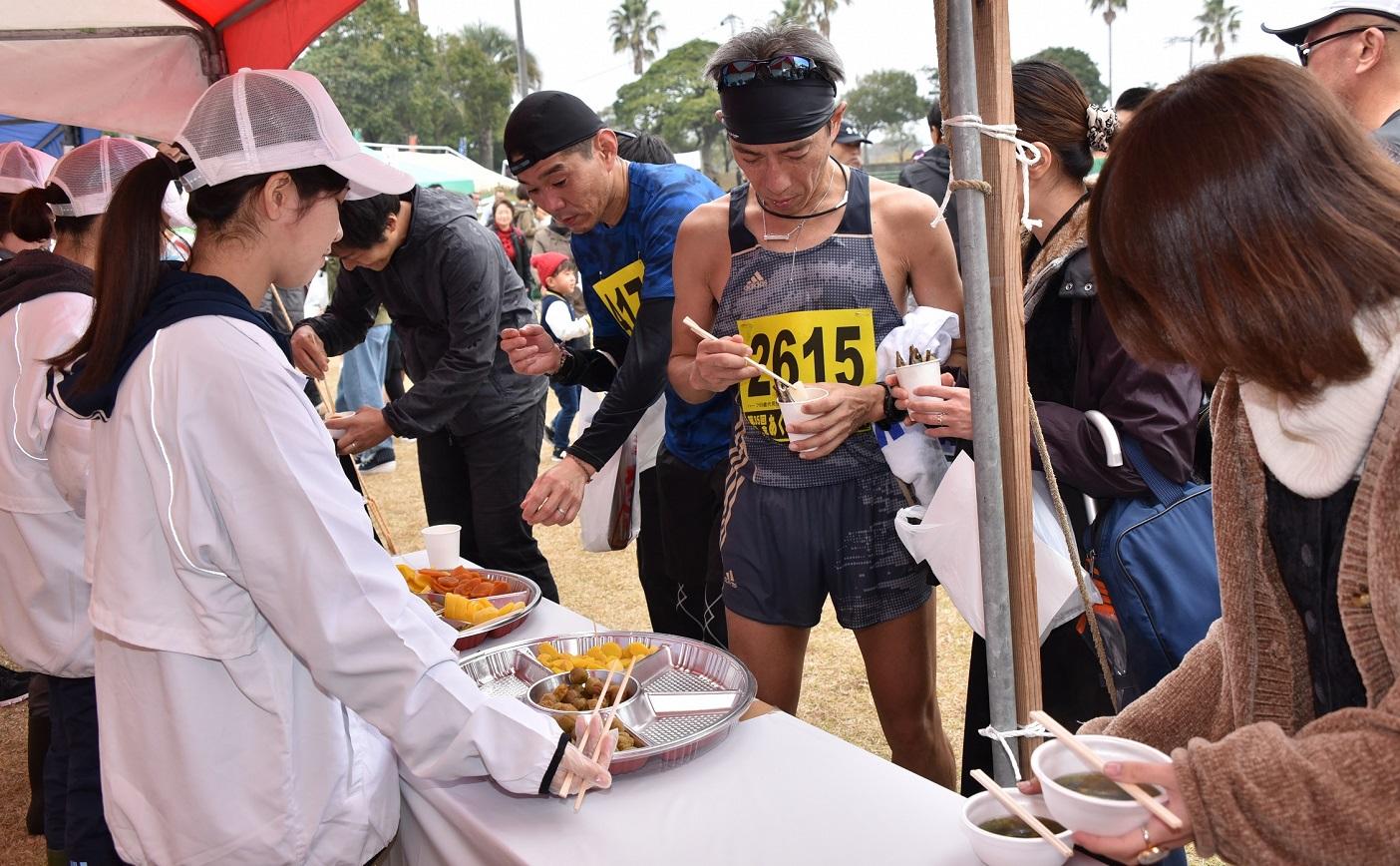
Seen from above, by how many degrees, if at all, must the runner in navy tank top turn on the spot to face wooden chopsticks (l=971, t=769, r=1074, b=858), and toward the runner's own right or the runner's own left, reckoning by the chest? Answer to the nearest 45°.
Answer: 0° — they already face it

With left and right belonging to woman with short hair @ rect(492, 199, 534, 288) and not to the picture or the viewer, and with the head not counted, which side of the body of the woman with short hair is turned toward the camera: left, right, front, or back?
front

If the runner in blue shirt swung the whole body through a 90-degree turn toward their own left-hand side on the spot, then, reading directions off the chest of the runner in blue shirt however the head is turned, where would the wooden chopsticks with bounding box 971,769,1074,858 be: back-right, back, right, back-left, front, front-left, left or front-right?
front-right

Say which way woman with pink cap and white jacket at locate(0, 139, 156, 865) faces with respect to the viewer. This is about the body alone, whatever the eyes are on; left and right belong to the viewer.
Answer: facing away from the viewer and to the right of the viewer

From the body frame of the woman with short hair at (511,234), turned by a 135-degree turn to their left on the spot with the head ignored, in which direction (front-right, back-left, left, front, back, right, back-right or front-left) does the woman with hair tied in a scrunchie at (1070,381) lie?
back-right

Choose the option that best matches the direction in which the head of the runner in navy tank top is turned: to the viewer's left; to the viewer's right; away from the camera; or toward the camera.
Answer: toward the camera

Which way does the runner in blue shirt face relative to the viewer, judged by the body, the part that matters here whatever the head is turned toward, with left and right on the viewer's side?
facing the viewer and to the left of the viewer

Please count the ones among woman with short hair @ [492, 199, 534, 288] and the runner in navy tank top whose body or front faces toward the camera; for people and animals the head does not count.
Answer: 2

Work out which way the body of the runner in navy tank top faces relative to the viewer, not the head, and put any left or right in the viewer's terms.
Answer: facing the viewer

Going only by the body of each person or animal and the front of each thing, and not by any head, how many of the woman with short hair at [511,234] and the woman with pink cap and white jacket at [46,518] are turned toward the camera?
1
